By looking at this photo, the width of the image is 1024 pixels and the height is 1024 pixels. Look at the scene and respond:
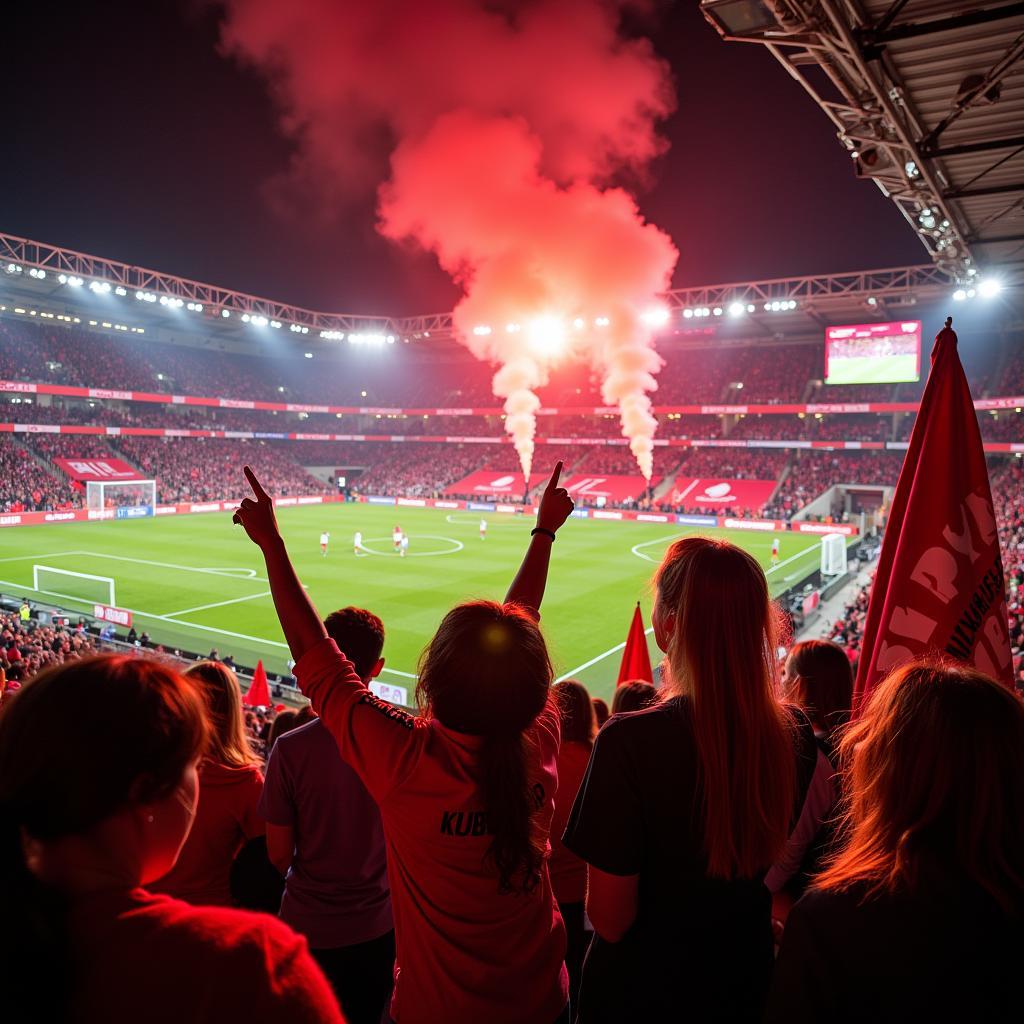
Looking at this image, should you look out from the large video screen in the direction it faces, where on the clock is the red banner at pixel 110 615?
The red banner is roughly at 1 o'clock from the large video screen.

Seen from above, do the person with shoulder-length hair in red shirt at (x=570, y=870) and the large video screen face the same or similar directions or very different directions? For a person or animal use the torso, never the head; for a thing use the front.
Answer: very different directions

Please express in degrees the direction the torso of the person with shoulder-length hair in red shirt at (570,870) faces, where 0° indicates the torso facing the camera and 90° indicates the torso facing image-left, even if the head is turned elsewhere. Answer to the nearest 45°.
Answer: approximately 180°

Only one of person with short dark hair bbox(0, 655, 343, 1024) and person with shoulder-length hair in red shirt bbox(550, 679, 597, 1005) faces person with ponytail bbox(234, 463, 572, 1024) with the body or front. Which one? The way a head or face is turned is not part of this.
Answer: person with short dark hair bbox(0, 655, 343, 1024)

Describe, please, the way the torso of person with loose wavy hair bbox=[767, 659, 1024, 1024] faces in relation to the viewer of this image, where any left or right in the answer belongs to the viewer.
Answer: facing away from the viewer and to the left of the viewer

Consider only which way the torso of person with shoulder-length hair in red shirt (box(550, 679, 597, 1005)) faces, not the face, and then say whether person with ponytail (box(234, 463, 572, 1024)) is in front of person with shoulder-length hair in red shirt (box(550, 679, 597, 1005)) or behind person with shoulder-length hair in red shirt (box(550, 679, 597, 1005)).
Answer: behind

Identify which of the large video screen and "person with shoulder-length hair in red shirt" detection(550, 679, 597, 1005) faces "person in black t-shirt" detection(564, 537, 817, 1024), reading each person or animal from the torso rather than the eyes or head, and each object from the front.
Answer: the large video screen

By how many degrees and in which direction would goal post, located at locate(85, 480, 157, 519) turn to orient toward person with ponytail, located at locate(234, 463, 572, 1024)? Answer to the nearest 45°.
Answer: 0° — it already faces them

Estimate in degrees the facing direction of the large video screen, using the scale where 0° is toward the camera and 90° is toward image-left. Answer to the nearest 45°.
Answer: approximately 0°
